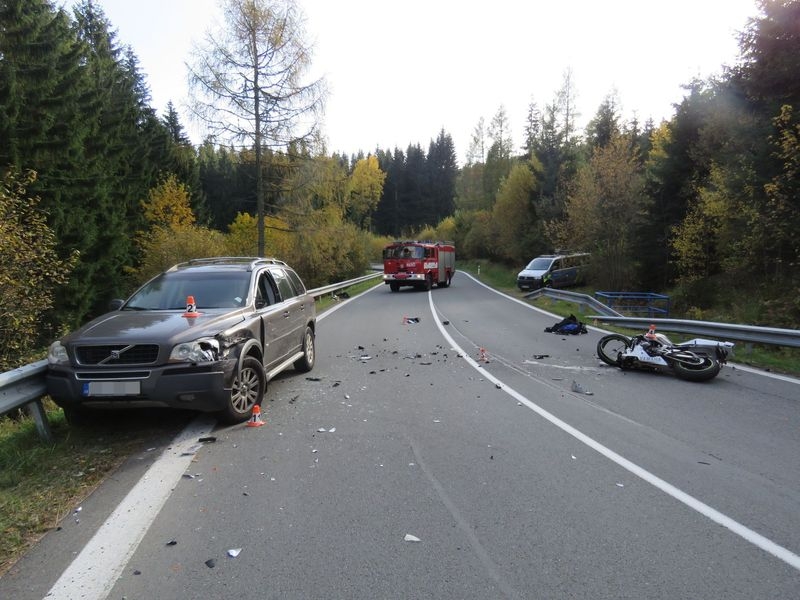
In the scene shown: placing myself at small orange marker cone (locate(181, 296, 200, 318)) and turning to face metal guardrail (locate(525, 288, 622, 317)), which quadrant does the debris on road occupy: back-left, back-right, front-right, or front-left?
front-right

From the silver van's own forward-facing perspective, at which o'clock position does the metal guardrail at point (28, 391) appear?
The metal guardrail is roughly at 11 o'clock from the silver van.

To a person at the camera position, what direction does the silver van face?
facing the viewer and to the left of the viewer

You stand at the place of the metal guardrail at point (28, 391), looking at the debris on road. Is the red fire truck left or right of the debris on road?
left

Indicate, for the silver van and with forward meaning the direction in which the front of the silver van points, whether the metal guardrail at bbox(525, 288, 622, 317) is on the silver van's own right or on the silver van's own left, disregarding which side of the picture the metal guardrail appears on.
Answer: on the silver van's own left

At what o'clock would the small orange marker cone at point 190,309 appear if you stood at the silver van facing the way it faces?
The small orange marker cone is roughly at 11 o'clock from the silver van.

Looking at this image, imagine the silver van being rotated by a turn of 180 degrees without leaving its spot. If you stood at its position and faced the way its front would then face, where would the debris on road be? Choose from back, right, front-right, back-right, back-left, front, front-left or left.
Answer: back-right

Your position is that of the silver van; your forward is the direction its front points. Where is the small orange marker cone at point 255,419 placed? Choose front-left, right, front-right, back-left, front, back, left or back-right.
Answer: front-left

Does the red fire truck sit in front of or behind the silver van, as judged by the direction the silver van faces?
in front

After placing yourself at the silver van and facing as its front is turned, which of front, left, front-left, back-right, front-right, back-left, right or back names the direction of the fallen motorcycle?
front-left
